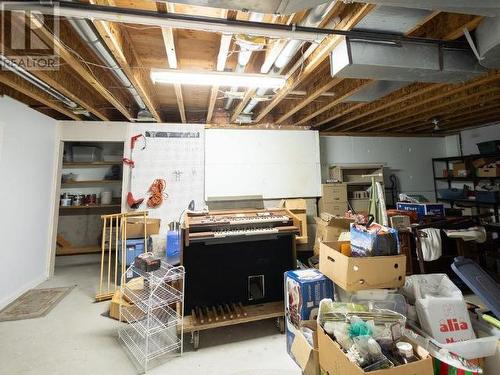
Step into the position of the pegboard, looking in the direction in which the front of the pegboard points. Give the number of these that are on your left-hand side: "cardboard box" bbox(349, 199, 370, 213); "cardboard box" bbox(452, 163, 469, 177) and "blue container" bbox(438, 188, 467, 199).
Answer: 3

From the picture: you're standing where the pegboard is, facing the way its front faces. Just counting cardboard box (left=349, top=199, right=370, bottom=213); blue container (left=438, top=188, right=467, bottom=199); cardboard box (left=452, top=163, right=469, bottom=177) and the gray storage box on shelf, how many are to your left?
3

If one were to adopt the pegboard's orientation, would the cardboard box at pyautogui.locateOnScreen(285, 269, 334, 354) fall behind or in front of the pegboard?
in front

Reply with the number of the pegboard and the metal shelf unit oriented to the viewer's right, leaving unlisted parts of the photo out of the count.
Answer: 0

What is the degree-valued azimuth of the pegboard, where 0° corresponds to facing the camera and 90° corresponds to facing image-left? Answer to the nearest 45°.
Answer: approximately 0°

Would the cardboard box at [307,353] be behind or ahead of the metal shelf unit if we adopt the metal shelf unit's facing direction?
ahead

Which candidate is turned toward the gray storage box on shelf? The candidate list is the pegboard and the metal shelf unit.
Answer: the metal shelf unit

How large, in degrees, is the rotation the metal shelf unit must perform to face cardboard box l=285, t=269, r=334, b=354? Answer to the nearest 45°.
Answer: approximately 45° to its left

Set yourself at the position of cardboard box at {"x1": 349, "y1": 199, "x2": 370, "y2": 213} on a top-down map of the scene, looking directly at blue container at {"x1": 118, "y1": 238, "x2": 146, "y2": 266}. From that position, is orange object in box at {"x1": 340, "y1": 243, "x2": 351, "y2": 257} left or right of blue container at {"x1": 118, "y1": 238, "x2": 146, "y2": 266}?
left

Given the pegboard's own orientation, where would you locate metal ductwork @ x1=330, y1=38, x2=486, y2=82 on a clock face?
The metal ductwork is roughly at 11 o'clock from the pegboard.
